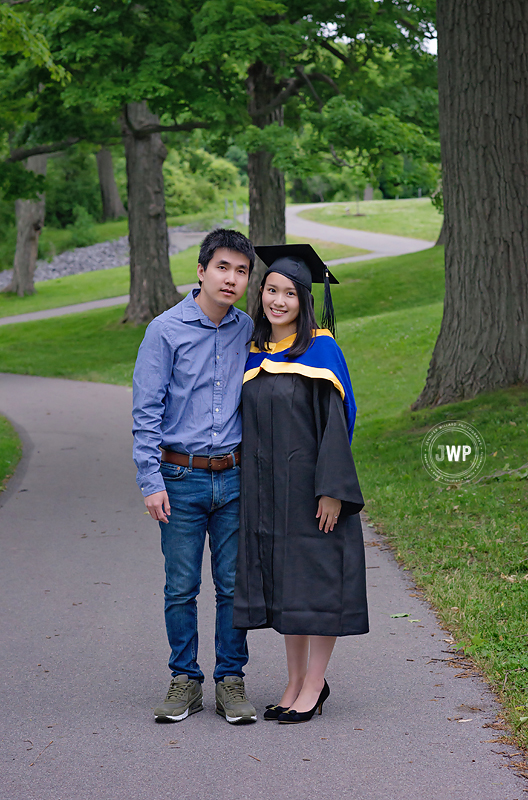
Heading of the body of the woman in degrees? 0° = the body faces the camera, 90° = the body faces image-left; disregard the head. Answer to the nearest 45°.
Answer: approximately 45°

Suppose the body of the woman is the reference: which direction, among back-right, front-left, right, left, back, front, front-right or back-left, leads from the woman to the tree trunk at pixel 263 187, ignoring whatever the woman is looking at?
back-right

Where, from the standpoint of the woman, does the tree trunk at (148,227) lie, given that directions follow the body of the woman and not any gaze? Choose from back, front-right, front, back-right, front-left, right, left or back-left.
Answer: back-right

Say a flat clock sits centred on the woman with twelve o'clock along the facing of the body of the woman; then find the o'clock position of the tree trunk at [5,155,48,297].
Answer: The tree trunk is roughly at 4 o'clock from the woman.

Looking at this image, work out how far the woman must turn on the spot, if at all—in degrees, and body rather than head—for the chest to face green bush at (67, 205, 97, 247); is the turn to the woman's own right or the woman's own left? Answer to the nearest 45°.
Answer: approximately 135° to the woman's own right
